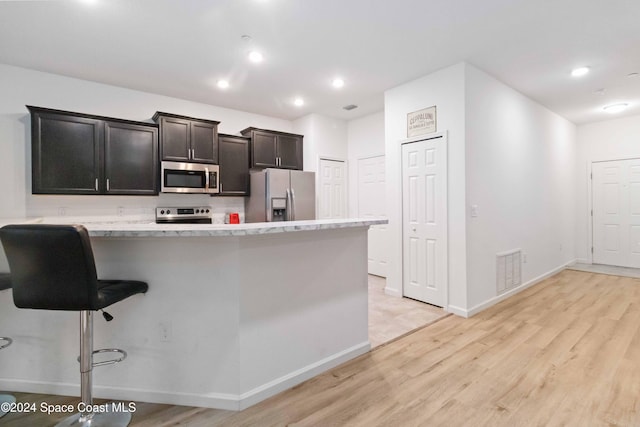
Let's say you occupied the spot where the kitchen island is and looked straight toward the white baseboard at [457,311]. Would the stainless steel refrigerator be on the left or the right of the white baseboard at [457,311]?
left

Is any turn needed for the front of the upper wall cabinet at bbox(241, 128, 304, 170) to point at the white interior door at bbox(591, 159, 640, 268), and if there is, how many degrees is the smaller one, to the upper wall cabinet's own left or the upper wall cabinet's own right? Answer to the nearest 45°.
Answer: approximately 45° to the upper wall cabinet's own left

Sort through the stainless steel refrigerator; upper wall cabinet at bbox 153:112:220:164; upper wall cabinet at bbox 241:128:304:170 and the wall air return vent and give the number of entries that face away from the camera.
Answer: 0

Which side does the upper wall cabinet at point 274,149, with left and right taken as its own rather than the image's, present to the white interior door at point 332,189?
left

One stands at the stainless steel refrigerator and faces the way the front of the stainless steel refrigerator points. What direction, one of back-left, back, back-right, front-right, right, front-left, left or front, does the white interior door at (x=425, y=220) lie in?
front

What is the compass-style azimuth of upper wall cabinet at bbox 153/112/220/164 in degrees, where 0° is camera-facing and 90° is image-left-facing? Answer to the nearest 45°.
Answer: approximately 315°

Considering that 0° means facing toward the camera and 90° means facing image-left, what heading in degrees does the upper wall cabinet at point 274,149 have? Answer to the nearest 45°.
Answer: approximately 315°

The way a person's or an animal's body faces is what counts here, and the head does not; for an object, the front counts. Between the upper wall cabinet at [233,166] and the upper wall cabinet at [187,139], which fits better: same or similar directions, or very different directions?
same or similar directions

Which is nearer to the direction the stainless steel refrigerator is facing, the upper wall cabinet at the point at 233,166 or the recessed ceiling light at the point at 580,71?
the recessed ceiling light

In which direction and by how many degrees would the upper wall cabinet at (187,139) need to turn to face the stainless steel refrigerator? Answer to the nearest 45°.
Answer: approximately 45° to its left

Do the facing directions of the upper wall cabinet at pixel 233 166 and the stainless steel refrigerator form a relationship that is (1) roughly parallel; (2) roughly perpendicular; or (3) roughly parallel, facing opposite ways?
roughly parallel

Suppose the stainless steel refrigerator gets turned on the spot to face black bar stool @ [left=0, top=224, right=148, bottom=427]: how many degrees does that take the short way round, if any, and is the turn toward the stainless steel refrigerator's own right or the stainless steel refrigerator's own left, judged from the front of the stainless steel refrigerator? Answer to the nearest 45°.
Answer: approximately 45° to the stainless steel refrigerator's own right

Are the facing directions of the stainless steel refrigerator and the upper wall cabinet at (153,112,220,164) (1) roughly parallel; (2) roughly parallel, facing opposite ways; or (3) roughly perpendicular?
roughly parallel

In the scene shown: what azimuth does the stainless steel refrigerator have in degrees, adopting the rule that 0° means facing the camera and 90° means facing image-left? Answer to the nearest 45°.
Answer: approximately 315°

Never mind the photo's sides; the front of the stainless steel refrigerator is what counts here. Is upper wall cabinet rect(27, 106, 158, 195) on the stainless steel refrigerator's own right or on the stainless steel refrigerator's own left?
on the stainless steel refrigerator's own right
